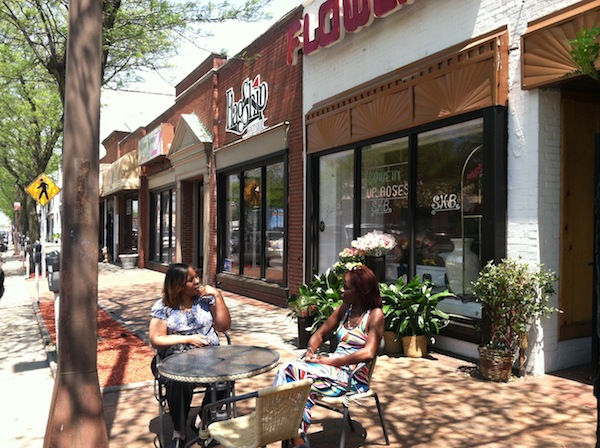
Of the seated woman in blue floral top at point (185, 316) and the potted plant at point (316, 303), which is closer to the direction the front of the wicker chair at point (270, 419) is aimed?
the seated woman in blue floral top

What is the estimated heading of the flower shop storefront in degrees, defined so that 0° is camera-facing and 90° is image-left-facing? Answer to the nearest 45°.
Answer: approximately 45°

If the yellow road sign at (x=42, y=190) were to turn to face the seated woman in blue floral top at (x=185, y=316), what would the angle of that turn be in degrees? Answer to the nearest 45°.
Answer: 0° — it already faces them

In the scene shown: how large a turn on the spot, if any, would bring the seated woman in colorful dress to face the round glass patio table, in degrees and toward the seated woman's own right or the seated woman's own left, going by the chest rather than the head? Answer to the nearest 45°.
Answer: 0° — they already face it

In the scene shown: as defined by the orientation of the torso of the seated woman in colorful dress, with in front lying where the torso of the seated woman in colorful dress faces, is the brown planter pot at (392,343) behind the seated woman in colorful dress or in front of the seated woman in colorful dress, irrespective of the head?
behind

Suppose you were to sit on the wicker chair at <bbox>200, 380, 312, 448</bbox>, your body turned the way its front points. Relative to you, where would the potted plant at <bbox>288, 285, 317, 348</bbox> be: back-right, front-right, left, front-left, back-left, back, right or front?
front-right

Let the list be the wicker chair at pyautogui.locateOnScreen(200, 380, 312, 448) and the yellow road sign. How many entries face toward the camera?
1

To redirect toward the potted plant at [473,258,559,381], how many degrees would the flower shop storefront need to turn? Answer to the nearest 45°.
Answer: approximately 90° to its left

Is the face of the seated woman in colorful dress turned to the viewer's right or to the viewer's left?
to the viewer's left

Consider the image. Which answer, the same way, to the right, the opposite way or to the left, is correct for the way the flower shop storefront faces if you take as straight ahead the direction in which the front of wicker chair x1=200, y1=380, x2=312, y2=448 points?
to the left

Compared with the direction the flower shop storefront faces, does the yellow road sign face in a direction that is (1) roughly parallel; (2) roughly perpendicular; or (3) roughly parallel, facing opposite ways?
roughly perpendicular

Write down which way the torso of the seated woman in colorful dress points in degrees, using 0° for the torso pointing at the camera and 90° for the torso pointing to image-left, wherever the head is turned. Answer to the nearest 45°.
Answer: approximately 45°

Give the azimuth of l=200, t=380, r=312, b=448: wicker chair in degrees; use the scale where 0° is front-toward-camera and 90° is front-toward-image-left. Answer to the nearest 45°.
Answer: approximately 135°

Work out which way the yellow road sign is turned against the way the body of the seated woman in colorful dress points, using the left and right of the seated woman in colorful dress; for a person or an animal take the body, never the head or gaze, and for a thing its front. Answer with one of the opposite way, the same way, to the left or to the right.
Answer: to the left
